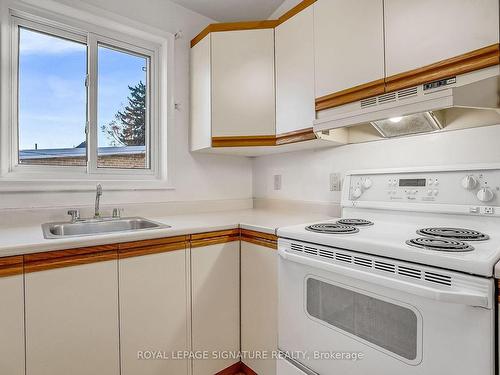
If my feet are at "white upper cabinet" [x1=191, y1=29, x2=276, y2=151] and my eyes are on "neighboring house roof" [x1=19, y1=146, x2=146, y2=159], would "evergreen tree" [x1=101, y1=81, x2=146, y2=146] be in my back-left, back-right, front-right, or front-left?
front-right

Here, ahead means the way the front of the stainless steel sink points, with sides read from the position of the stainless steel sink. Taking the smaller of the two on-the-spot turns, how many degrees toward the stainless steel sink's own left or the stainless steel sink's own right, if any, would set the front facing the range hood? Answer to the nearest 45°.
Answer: approximately 45° to the stainless steel sink's own left

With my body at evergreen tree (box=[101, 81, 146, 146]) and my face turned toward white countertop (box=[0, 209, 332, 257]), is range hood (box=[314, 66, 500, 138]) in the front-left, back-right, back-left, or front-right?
front-left

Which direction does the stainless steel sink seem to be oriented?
toward the camera
